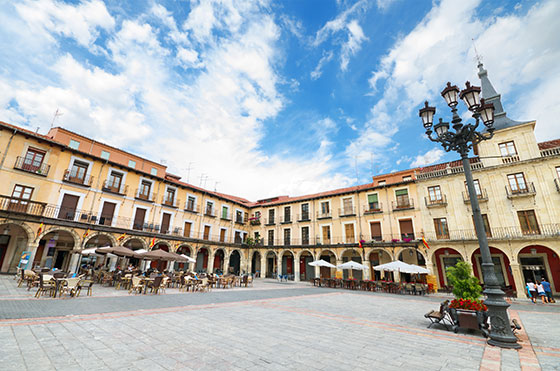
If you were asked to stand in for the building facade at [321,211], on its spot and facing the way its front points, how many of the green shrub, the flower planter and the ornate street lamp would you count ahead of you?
3

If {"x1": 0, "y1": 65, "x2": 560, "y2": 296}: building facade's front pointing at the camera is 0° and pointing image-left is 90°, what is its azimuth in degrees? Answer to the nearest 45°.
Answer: approximately 0°

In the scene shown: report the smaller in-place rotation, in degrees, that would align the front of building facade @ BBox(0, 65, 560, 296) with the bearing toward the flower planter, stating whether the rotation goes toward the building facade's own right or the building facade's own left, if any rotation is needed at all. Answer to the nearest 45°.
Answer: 0° — it already faces it

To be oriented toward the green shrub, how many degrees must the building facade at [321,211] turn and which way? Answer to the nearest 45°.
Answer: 0° — it already faces it

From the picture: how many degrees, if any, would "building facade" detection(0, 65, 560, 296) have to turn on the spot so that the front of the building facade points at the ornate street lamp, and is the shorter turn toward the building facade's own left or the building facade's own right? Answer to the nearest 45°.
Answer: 0° — it already faces it
